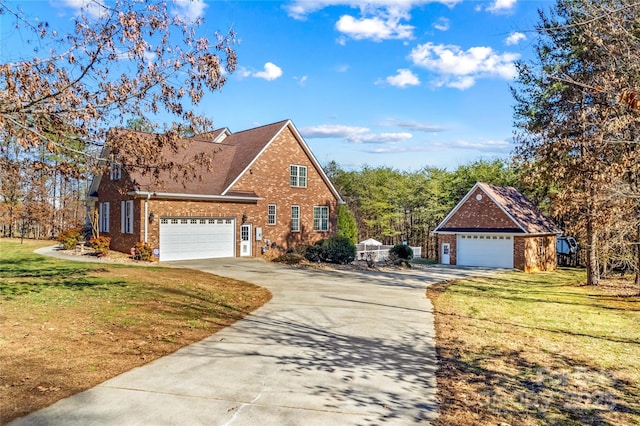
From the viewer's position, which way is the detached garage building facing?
facing the viewer and to the left of the viewer

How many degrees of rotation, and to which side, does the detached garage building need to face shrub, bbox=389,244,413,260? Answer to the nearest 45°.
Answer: approximately 90° to its right

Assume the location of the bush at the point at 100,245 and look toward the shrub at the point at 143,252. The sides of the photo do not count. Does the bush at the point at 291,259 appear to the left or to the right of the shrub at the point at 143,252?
left

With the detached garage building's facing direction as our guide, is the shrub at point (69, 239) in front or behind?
in front

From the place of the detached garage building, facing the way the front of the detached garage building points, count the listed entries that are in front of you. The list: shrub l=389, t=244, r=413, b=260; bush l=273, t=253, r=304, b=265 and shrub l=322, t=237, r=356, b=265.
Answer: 3

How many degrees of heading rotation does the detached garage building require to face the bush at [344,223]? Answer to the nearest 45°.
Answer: approximately 45° to its right

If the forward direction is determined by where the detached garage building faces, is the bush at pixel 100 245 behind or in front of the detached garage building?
in front

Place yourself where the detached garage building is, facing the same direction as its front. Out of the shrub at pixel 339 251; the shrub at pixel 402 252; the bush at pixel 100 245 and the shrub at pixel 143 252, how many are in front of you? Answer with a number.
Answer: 4

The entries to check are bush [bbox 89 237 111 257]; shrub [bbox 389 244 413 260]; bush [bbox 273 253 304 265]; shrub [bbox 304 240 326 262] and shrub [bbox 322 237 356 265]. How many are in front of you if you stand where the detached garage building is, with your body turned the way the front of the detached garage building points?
5
